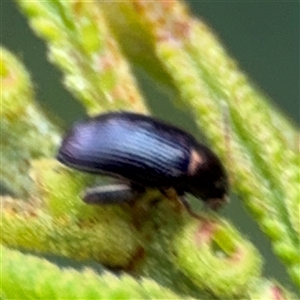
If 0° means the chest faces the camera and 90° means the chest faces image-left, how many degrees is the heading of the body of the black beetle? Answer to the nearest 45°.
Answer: approximately 270°
